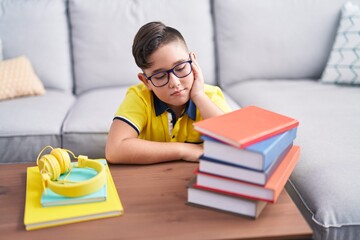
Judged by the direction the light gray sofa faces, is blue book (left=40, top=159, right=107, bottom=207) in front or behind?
in front

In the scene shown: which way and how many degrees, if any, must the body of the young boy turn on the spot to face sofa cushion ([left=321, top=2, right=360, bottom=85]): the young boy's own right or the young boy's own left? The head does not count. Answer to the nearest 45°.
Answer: approximately 135° to the young boy's own left

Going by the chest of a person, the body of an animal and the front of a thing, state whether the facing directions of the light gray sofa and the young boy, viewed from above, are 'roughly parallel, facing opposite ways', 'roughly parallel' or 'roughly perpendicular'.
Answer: roughly parallel

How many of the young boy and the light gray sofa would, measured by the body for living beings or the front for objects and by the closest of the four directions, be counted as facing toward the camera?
2

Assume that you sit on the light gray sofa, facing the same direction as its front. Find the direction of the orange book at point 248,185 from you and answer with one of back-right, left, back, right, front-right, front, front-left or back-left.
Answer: front

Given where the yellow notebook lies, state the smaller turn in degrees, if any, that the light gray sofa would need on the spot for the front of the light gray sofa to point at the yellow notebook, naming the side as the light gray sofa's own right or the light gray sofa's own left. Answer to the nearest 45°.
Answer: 0° — it already faces it

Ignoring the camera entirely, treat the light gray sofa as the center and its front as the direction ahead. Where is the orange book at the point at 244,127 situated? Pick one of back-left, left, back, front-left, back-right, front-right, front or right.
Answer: front

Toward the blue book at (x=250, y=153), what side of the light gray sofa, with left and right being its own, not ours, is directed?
front

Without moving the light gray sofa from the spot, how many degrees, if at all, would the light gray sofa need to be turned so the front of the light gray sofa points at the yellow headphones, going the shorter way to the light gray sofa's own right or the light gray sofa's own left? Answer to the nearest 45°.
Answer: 0° — it already faces it

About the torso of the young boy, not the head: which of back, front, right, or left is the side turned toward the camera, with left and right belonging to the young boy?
front

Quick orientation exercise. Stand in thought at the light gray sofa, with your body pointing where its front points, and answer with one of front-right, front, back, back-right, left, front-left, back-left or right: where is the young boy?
front

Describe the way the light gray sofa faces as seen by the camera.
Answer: facing the viewer
